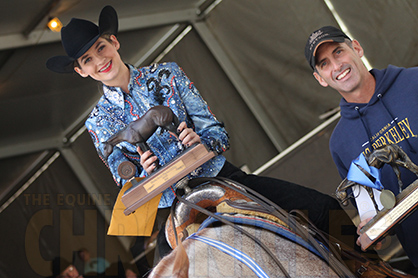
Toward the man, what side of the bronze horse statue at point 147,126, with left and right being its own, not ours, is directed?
back

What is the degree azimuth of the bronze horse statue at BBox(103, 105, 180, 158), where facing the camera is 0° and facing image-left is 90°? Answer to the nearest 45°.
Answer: approximately 90°

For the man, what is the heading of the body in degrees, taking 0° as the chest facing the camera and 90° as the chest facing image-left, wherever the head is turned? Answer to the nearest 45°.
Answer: approximately 0°

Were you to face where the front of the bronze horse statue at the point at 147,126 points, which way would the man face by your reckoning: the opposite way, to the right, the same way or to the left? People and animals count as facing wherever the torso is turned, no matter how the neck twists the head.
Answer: to the left

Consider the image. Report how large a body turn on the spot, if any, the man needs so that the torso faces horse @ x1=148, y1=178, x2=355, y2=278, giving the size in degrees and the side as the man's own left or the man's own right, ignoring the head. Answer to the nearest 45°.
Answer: approximately 45° to the man's own right

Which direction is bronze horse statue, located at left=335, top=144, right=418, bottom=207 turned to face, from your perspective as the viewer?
facing to the left of the viewer

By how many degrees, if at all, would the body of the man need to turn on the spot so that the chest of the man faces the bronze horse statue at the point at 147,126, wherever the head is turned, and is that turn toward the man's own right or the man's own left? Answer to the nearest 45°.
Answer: approximately 45° to the man's own right

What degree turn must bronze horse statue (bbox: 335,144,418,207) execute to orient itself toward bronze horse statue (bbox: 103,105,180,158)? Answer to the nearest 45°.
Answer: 0° — it already faces it
